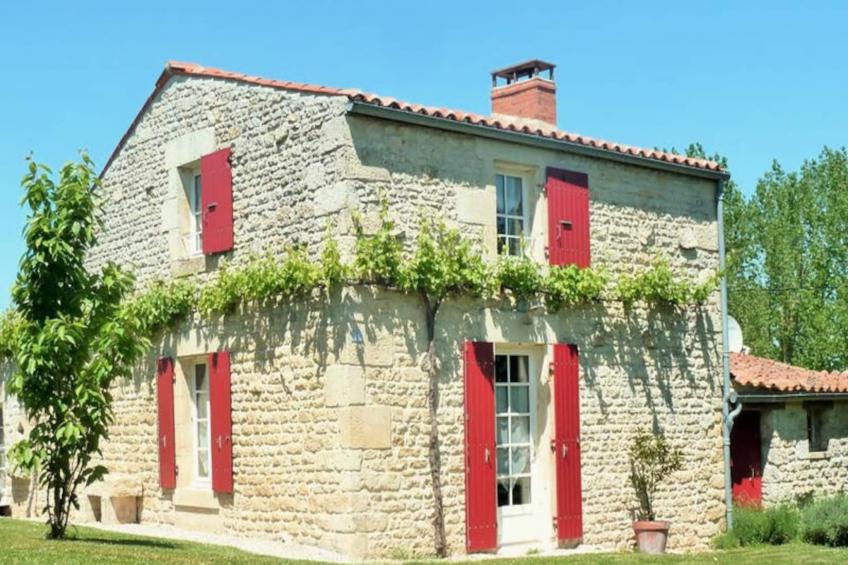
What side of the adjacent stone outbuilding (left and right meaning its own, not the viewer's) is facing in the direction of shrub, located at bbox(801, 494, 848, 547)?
front

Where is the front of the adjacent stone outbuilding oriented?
toward the camera

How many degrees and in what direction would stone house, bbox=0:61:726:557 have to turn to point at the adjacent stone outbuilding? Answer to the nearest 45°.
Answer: approximately 90° to its left

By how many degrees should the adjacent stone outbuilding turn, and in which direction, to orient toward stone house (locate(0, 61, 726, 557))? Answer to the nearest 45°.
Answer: approximately 45° to its right

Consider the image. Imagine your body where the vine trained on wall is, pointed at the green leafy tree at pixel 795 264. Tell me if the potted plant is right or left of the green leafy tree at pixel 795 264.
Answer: right

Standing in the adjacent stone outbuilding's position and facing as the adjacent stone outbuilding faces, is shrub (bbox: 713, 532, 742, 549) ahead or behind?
ahead

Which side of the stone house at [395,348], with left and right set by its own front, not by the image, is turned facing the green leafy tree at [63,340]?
right

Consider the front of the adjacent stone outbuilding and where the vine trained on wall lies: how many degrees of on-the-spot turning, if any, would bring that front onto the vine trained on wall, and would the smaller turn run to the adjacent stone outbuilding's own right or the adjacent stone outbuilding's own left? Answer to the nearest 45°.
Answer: approximately 45° to the adjacent stone outbuilding's own right

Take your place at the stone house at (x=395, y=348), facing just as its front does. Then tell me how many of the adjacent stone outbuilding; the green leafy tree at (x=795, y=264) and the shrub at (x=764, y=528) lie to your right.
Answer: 0

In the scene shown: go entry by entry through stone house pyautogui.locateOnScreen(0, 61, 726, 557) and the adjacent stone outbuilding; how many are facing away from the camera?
0

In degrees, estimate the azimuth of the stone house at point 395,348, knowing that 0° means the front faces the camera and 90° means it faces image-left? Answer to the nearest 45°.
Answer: approximately 315°
